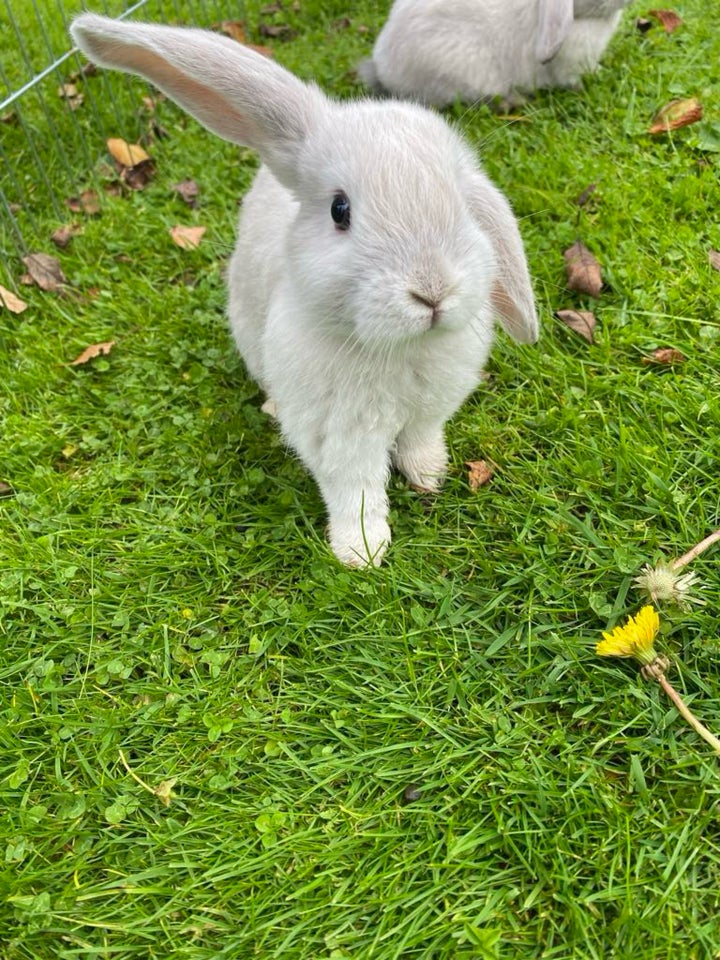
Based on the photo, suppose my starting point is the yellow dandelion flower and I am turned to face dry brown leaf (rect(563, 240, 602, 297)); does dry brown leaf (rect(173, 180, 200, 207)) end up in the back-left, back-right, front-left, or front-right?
front-left

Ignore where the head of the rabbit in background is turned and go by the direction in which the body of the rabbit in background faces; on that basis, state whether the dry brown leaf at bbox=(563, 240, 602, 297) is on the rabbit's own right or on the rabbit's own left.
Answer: on the rabbit's own right

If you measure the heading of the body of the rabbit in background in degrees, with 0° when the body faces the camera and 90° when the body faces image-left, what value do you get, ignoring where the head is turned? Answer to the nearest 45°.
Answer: approximately 270°

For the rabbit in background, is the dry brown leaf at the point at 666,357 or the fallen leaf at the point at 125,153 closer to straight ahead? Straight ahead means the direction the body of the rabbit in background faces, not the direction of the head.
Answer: the dry brown leaf

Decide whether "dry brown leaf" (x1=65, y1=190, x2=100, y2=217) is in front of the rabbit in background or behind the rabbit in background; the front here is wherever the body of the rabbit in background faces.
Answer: behind

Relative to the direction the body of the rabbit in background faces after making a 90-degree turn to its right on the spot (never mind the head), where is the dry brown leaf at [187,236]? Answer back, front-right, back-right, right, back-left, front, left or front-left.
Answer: front-right

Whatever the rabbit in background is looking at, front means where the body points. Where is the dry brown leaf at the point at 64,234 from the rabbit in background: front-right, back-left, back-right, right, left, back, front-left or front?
back-right

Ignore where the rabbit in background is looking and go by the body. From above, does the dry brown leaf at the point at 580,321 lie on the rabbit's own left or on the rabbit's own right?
on the rabbit's own right

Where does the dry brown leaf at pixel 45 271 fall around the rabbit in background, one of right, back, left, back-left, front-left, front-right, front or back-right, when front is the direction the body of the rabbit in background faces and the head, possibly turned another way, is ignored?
back-right

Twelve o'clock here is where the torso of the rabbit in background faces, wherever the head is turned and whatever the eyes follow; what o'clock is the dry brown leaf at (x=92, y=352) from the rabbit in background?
The dry brown leaf is roughly at 4 o'clock from the rabbit in background.

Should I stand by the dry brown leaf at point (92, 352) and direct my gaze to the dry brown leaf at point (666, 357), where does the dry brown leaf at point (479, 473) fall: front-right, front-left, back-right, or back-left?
front-right

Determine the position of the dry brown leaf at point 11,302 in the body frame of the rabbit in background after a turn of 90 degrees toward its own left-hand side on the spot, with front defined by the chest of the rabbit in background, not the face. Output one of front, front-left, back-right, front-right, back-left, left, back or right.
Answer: back-left

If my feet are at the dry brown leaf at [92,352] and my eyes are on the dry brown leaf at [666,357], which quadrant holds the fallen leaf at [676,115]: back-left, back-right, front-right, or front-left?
front-left
